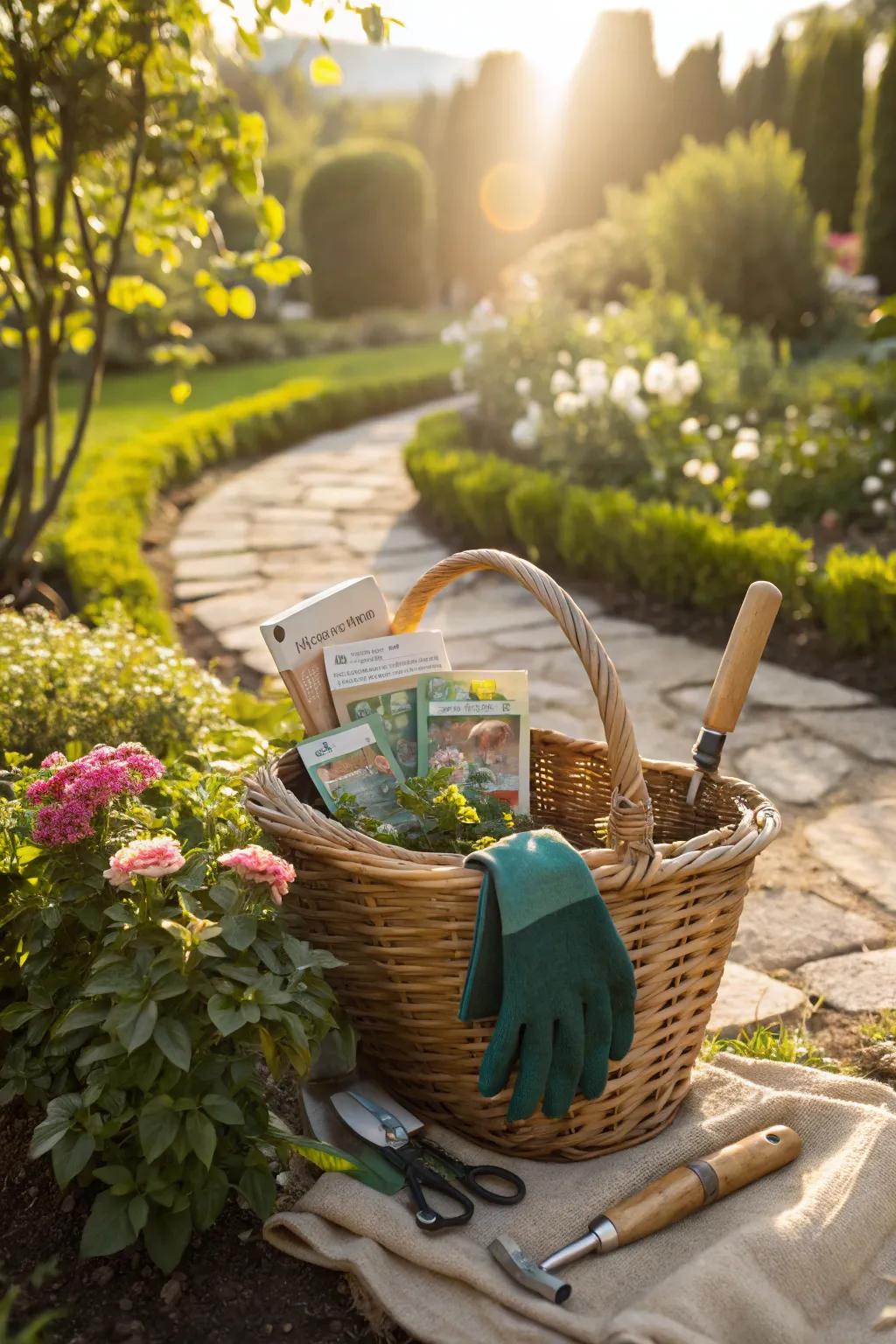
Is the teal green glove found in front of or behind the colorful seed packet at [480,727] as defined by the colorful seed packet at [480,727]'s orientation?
in front

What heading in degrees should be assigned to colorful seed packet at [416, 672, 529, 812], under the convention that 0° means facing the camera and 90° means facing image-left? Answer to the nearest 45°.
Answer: approximately 0°

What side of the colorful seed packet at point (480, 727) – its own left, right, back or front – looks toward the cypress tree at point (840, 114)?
back

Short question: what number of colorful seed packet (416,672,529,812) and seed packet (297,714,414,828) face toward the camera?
2

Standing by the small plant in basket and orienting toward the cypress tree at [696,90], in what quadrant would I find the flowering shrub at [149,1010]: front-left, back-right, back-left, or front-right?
back-left

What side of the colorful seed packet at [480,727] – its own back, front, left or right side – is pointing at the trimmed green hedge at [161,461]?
back

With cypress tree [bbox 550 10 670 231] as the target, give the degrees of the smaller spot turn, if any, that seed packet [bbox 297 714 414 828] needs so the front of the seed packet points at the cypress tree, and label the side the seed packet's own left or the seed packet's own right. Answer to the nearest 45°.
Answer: approximately 180°

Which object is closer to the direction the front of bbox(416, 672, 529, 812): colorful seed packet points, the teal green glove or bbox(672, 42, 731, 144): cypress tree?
the teal green glove

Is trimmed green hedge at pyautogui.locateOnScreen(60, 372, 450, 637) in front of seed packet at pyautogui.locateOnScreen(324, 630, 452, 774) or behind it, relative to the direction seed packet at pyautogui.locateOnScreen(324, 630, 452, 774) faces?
behind
